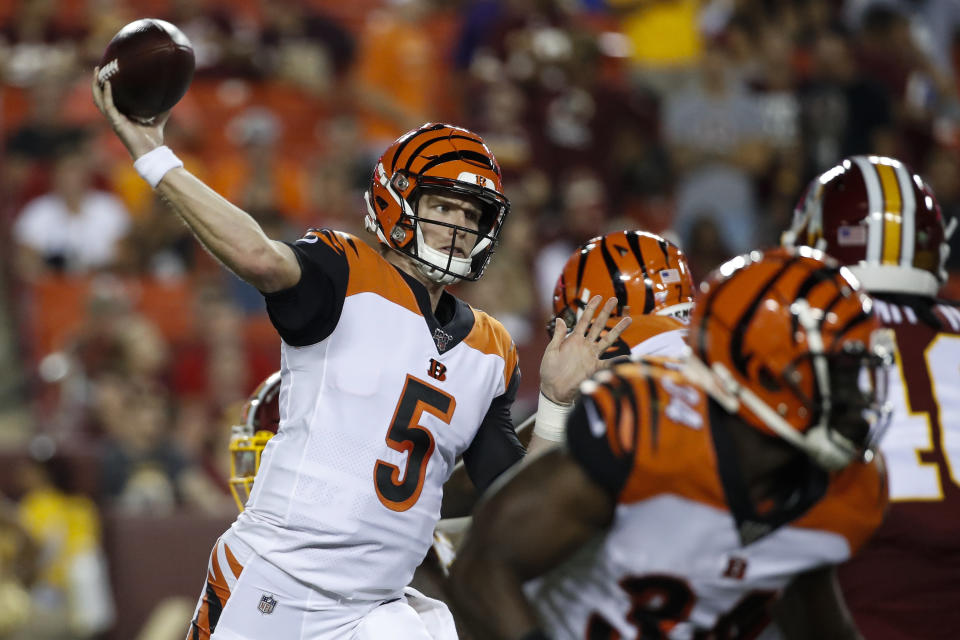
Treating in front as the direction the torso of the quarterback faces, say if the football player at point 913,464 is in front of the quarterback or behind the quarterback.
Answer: in front

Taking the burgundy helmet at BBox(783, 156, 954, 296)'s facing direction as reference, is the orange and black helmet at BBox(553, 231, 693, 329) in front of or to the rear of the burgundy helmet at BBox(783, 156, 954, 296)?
in front

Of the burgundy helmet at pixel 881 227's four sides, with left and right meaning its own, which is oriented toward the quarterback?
left

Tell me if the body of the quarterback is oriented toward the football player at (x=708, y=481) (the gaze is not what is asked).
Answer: yes
